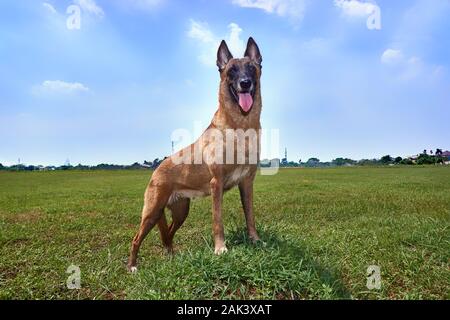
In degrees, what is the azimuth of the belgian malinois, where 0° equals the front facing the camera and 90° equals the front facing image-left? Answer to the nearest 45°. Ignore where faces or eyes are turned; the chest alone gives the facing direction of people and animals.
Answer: approximately 315°
